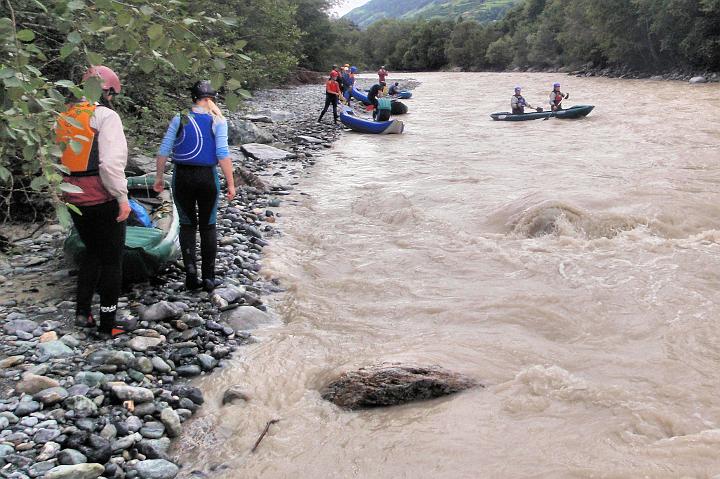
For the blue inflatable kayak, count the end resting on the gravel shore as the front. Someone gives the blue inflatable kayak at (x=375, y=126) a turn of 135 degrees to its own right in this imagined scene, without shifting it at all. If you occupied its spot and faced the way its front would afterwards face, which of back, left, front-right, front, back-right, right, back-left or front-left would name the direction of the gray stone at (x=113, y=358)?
back-right

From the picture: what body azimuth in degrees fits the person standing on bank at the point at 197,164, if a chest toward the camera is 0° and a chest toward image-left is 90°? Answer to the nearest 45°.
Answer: approximately 180°

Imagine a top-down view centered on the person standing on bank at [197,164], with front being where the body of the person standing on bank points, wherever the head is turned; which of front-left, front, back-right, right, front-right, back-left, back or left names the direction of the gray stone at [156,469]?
back

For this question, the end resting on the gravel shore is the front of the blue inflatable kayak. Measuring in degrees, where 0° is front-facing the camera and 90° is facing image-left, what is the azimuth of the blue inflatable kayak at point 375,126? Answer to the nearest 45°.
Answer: approximately 90°

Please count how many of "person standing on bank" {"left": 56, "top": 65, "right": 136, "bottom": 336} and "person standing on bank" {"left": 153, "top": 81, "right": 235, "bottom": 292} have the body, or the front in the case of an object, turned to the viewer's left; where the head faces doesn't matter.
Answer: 0

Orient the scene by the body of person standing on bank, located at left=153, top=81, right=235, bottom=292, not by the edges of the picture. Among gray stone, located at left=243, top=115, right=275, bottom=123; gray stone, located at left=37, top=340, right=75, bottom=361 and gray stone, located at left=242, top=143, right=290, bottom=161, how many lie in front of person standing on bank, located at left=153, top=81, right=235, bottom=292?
2

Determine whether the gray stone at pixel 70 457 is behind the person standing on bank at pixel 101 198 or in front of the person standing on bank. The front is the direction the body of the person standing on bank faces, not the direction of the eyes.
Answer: behind

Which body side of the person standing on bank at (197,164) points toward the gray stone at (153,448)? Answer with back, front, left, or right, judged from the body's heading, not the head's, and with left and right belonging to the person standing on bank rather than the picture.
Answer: back

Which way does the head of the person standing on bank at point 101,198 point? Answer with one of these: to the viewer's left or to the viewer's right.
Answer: to the viewer's right

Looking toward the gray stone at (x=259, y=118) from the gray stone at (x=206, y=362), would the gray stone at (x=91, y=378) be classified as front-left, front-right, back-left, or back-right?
back-left
